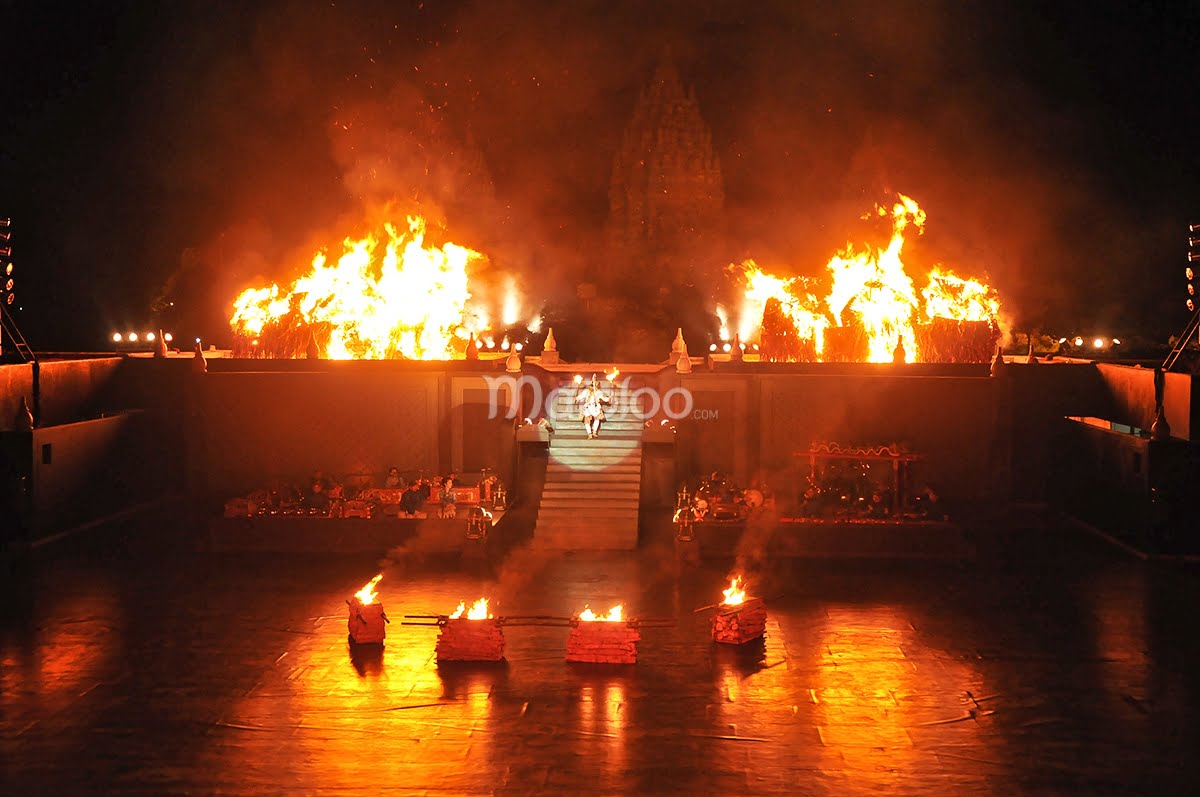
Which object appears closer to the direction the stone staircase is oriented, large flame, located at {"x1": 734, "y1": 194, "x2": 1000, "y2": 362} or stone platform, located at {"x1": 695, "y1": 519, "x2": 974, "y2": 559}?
the stone platform

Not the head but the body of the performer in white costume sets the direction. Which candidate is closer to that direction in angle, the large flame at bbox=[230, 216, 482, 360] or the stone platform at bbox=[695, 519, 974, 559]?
the stone platform

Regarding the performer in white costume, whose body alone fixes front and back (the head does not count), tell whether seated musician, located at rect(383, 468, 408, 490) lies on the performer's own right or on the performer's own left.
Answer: on the performer's own right

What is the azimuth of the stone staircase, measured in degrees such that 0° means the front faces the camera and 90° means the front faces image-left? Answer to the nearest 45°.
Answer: approximately 0°

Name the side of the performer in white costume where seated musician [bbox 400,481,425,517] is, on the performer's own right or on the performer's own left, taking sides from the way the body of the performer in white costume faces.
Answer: on the performer's own right

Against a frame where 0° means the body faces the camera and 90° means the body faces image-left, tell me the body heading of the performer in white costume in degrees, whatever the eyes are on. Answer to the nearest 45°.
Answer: approximately 0°

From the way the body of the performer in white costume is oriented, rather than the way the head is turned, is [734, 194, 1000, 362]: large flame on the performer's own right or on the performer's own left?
on the performer's own left

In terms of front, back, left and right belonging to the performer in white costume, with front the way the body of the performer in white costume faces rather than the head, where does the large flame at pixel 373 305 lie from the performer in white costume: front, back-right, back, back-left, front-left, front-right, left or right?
back-right
